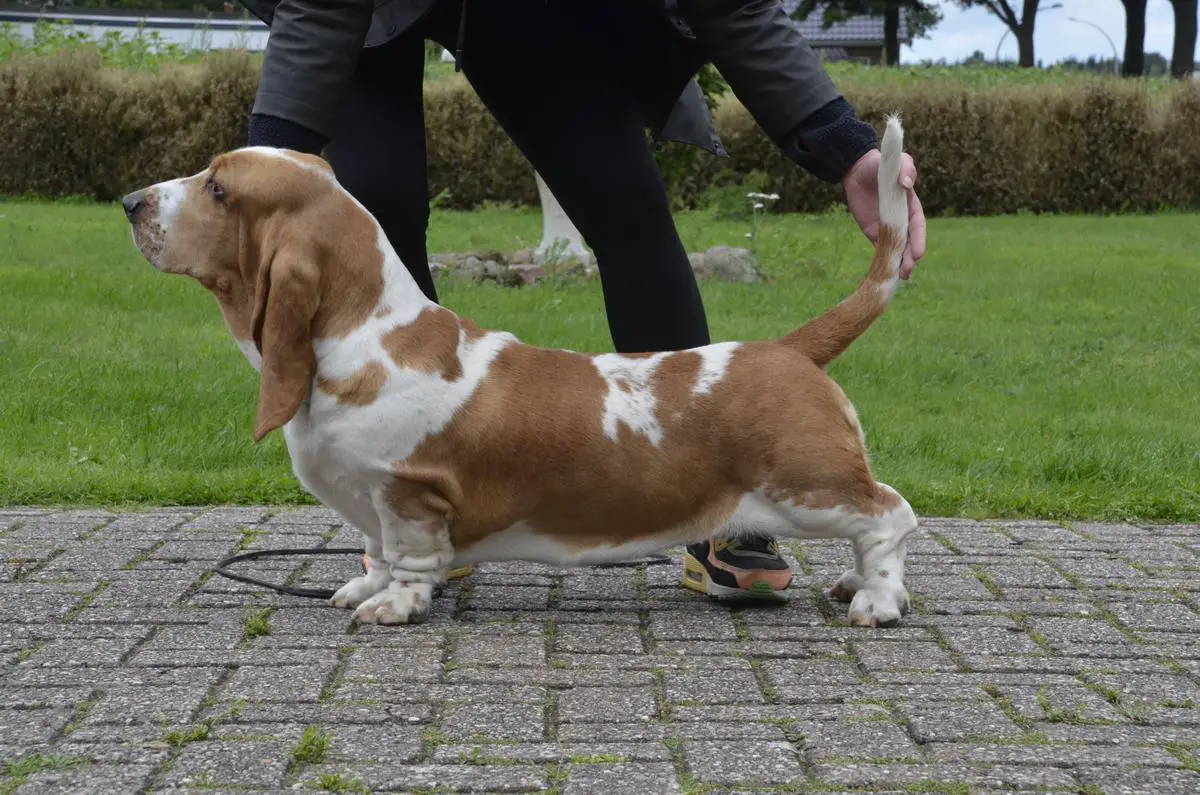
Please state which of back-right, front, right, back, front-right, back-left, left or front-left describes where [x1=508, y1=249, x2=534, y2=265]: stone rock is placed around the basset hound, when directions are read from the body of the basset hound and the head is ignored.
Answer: right

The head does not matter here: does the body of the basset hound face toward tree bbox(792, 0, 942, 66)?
no

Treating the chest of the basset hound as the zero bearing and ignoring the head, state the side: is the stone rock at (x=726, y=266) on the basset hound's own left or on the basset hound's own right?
on the basset hound's own right

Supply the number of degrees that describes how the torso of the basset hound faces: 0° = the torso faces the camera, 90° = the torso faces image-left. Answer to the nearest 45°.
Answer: approximately 90°

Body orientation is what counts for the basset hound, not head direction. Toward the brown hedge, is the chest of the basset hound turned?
no

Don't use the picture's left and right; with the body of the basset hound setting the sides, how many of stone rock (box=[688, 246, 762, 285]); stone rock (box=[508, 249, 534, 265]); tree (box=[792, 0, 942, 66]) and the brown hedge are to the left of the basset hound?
0

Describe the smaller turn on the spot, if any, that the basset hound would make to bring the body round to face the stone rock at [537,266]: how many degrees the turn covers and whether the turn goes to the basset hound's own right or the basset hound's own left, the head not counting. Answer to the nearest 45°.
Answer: approximately 90° to the basset hound's own right
